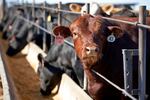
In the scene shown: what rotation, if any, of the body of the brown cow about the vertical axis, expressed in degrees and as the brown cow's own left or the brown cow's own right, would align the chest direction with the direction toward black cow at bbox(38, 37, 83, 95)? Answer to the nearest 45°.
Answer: approximately 90° to the brown cow's own right

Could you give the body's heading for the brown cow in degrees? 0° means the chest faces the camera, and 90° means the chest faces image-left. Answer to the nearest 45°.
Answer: approximately 45°

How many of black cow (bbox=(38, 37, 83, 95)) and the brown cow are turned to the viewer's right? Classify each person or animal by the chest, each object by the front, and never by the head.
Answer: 0

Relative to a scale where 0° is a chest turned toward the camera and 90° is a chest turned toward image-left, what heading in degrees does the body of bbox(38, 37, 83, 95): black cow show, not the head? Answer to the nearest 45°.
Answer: approximately 45°

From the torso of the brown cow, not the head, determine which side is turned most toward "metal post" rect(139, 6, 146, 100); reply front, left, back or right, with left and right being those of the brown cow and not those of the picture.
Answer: left
